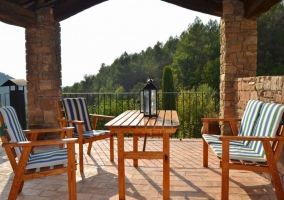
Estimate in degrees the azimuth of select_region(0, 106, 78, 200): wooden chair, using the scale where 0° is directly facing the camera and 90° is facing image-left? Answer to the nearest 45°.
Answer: approximately 270°

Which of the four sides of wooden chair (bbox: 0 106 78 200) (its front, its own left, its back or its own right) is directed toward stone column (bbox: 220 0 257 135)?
front

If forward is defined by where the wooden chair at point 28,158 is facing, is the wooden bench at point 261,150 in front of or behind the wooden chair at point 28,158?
in front

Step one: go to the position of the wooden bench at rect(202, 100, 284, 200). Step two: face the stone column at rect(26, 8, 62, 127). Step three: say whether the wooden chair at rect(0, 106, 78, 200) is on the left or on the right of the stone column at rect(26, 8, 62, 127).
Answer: left

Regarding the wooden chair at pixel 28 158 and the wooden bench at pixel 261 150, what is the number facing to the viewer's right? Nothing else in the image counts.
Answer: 1

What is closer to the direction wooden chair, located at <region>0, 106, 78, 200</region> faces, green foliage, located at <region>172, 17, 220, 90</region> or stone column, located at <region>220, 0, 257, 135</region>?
the stone column

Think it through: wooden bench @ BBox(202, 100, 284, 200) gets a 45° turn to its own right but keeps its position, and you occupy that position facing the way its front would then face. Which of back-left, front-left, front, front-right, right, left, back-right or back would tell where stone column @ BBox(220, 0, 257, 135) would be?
right

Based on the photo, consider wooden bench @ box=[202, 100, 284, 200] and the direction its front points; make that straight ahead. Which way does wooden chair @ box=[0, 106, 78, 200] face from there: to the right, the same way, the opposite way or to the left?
the opposite way

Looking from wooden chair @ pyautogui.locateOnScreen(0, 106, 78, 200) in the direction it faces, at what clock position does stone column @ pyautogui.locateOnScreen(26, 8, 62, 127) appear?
The stone column is roughly at 9 o'clock from the wooden chair.

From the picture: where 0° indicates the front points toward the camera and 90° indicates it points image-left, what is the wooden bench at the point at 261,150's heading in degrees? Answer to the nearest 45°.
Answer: approximately 45°

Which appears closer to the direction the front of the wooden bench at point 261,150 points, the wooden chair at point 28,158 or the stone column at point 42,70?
the wooden chair

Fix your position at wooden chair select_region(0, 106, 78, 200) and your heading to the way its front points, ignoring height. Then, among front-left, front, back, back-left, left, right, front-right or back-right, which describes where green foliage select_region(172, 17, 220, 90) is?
front-left

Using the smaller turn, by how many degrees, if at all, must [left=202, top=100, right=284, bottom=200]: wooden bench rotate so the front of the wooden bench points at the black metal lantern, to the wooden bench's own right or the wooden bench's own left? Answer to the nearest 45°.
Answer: approximately 45° to the wooden bench's own right

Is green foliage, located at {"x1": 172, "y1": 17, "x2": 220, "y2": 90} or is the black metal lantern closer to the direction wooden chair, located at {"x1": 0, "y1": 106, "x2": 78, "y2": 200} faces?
the black metal lantern

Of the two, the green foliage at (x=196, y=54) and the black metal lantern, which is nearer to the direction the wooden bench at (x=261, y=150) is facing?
the black metal lantern

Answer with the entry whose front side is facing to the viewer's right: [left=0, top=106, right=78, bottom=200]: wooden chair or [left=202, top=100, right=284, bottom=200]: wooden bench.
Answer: [left=0, top=106, right=78, bottom=200]: wooden chair
